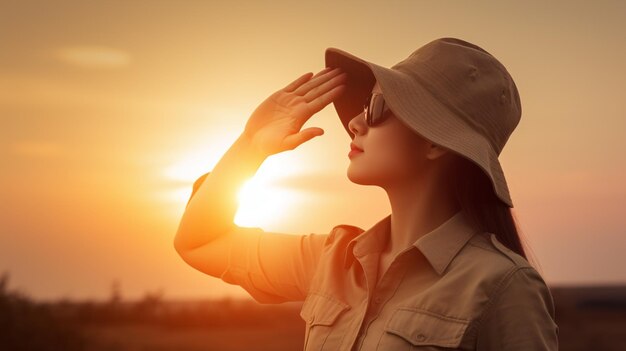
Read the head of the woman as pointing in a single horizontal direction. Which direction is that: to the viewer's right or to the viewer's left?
to the viewer's left

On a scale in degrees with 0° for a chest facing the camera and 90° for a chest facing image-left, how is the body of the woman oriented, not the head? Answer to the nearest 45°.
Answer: approximately 45°
